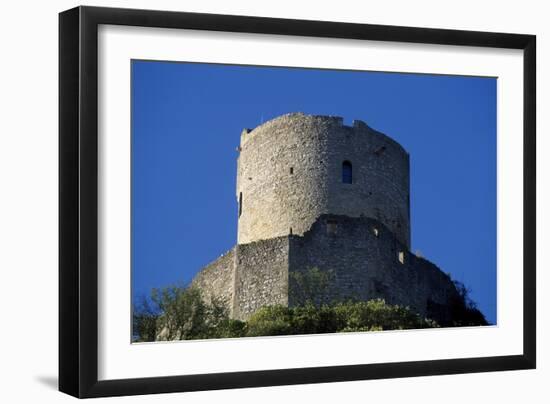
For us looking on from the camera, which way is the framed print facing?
facing the viewer and to the right of the viewer
